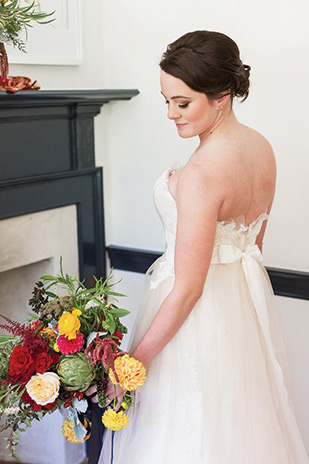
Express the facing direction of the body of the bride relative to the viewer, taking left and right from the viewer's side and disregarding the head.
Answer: facing away from the viewer and to the left of the viewer

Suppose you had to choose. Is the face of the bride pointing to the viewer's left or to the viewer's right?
to the viewer's left
